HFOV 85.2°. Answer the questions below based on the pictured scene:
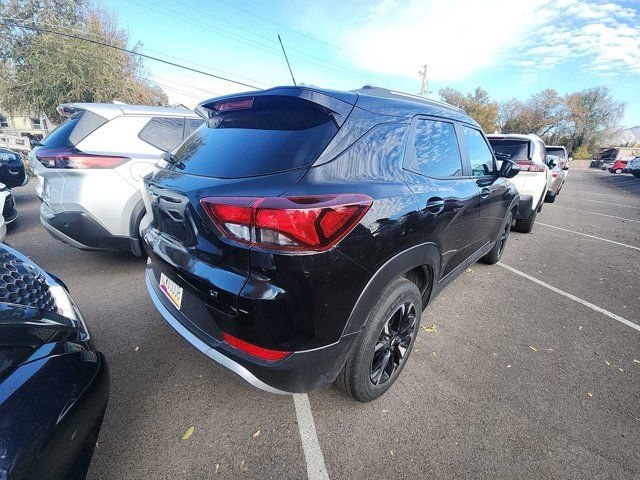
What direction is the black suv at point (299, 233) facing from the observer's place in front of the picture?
facing away from the viewer and to the right of the viewer

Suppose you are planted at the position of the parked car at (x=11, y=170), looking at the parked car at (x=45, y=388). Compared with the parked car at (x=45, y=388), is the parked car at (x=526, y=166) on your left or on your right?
left

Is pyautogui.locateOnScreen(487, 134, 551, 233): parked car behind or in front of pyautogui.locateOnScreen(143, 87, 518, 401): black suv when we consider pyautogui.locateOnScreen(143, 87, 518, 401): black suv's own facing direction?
in front

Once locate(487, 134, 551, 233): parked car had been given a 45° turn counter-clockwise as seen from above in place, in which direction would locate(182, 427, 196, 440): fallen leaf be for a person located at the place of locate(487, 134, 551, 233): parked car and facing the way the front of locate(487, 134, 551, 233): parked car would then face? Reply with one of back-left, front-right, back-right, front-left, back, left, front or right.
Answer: back

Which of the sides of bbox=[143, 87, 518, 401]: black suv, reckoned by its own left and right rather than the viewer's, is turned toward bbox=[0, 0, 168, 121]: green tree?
left

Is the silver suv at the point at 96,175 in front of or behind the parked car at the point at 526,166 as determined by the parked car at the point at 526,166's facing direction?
behind

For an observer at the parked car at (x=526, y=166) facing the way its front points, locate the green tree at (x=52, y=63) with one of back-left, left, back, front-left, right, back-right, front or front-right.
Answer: back-left

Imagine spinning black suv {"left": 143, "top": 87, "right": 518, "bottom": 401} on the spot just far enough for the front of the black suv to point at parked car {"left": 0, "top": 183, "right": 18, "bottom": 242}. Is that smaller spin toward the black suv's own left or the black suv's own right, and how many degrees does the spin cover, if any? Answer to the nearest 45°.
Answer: approximately 90° to the black suv's own left

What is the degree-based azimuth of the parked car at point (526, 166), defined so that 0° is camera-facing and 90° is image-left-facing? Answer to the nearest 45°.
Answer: approximately 225°
